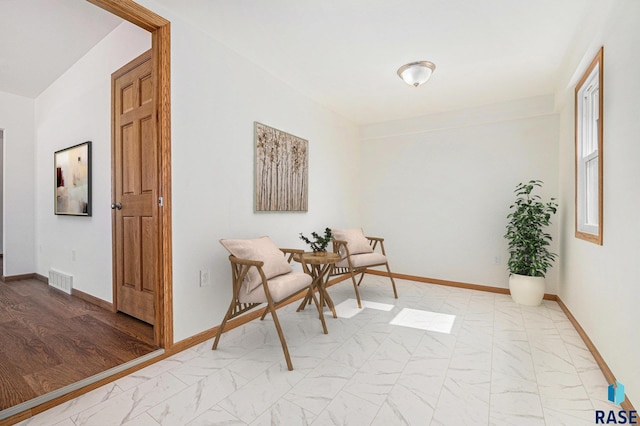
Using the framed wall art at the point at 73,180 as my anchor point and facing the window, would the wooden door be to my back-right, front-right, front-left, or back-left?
front-right

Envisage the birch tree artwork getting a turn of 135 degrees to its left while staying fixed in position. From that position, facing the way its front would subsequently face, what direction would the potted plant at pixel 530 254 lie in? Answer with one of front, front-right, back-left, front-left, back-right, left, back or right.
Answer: right

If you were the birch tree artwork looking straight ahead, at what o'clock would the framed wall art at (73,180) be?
The framed wall art is roughly at 5 o'clock from the birch tree artwork.

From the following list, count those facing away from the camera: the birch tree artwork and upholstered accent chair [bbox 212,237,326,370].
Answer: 0

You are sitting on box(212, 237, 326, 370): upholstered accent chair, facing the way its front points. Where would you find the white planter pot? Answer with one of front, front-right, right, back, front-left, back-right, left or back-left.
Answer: front-left

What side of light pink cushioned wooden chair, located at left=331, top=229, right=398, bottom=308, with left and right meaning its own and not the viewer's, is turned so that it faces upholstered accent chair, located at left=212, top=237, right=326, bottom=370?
right

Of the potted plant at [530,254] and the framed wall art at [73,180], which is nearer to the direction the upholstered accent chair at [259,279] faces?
the potted plant

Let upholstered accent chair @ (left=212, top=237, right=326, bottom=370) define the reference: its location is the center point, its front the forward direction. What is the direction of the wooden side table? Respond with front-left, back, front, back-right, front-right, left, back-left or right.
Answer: left

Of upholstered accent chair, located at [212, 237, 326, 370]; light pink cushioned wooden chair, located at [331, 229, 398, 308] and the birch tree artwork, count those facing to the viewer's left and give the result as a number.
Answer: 0

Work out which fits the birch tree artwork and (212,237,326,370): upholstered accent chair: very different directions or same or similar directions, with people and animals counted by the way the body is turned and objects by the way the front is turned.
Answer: same or similar directions

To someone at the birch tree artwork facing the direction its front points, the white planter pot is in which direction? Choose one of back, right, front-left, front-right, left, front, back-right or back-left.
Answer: front-left

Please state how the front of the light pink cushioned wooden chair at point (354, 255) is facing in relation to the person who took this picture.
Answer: facing the viewer and to the right of the viewer

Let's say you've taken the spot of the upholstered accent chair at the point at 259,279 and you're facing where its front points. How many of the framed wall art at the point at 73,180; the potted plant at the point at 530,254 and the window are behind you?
1
